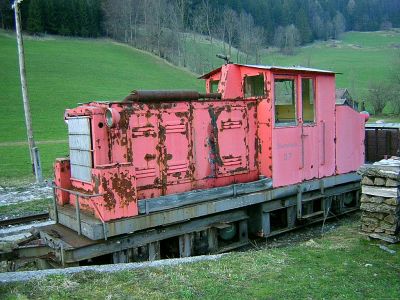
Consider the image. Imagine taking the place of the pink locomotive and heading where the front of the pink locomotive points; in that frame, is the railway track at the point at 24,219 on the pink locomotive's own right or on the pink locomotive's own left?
on the pink locomotive's own right
